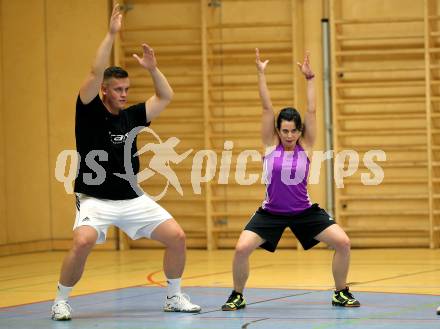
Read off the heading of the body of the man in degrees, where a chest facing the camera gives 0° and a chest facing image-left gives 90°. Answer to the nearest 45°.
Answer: approximately 315°

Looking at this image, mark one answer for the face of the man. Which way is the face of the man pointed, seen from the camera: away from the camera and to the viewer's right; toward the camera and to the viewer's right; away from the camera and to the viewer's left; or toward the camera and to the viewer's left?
toward the camera and to the viewer's right

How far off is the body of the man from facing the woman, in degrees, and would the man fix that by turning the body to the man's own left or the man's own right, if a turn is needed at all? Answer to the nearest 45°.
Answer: approximately 45° to the man's own left

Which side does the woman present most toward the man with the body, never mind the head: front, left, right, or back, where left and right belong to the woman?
right

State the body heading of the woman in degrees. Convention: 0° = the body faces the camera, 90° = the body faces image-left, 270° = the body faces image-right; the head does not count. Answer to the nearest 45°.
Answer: approximately 0°
